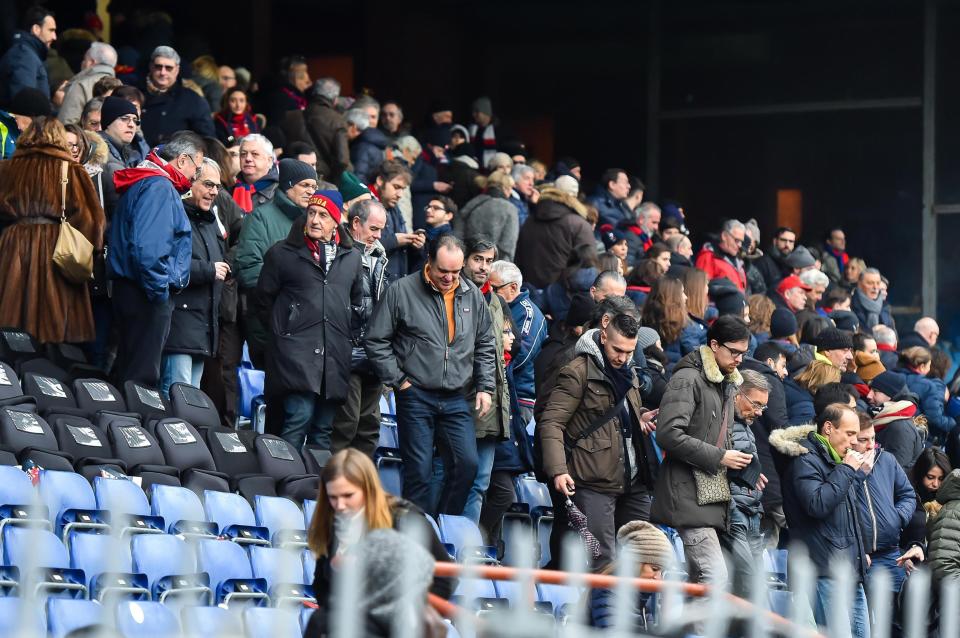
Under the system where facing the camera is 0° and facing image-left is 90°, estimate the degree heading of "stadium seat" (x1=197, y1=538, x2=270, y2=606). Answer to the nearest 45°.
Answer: approximately 315°

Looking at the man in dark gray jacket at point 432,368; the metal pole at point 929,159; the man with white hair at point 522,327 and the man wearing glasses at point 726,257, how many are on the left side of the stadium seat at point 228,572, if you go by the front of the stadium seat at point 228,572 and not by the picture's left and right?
4

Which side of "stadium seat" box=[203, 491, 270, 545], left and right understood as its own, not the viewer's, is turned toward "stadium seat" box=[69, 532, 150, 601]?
right

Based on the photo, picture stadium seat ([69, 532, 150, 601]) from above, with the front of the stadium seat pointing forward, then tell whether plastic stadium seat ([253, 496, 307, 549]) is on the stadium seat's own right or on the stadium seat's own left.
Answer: on the stadium seat's own left

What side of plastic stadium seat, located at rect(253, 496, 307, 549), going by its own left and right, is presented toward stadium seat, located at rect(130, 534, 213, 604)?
right

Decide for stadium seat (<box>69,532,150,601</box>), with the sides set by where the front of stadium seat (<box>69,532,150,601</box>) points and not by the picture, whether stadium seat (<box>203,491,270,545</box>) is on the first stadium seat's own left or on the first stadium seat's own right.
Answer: on the first stadium seat's own left

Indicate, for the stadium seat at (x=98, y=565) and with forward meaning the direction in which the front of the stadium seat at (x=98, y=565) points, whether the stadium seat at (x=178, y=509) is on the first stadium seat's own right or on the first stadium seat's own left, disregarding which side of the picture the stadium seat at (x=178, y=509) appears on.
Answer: on the first stadium seat's own left
